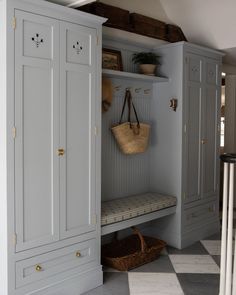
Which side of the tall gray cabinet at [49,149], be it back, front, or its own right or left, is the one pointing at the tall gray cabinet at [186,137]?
left

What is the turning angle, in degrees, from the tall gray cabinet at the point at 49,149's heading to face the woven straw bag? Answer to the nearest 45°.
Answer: approximately 90° to its left

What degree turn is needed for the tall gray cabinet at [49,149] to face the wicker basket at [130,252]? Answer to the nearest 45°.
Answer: approximately 90° to its left

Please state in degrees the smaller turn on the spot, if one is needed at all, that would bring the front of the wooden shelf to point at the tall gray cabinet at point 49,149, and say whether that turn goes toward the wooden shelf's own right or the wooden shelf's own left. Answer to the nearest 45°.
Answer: approximately 90° to the wooden shelf's own right

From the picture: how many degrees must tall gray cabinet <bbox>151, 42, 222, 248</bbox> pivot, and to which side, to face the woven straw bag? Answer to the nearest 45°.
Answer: approximately 90° to its right

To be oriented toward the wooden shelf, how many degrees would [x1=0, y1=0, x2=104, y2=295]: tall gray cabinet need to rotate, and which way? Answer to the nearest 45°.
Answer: approximately 90° to its left

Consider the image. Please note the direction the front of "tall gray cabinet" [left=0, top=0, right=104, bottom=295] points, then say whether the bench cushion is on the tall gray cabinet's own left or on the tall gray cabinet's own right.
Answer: on the tall gray cabinet's own left

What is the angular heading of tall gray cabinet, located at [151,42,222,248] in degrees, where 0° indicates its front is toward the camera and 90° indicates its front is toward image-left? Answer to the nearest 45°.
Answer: approximately 315°
